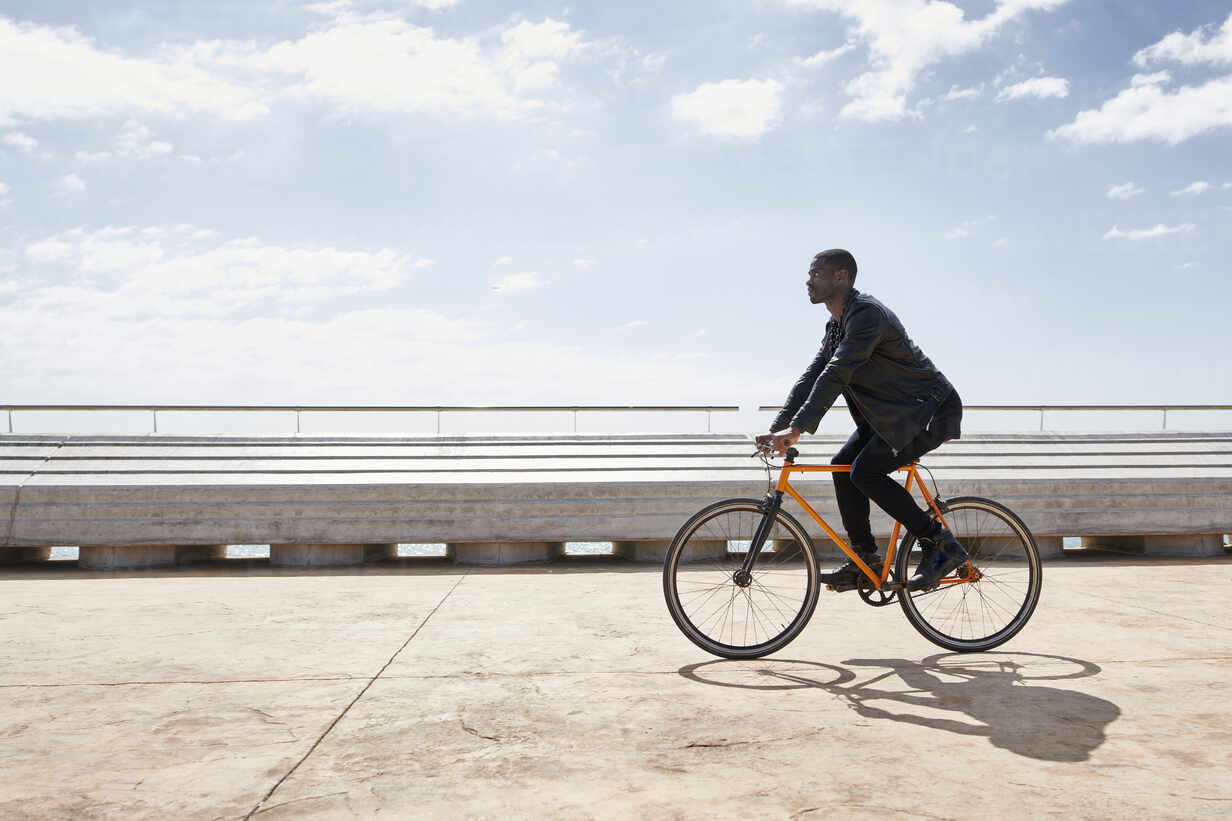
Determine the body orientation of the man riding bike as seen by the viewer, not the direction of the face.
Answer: to the viewer's left

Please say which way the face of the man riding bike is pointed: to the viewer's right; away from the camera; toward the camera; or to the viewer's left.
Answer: to the viewer's left

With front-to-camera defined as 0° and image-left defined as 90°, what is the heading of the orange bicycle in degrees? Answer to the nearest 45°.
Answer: approximately 90°
